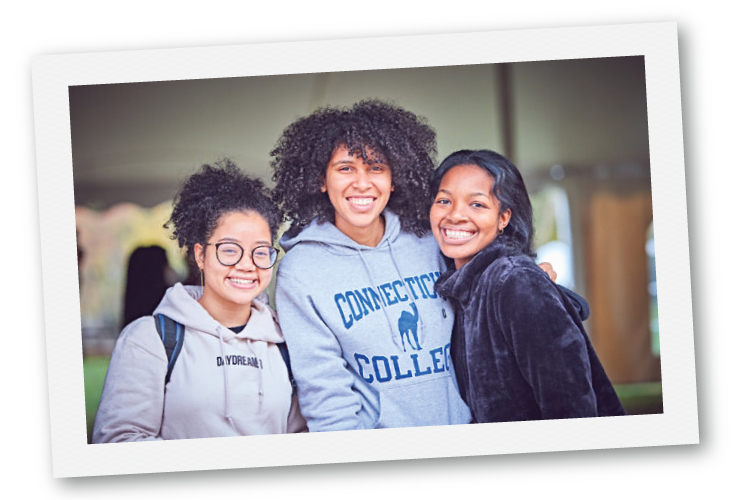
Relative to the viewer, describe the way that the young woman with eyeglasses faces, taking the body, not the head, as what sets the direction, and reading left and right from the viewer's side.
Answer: facing the viewer and to the right of the viewer

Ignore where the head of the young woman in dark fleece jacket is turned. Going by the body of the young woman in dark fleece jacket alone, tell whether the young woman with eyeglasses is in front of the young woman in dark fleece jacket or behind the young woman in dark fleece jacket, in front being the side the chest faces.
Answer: in front

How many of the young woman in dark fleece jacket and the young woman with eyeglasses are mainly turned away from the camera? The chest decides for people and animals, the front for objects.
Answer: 0

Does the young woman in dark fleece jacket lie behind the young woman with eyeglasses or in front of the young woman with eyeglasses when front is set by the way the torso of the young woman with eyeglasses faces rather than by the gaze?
in front
